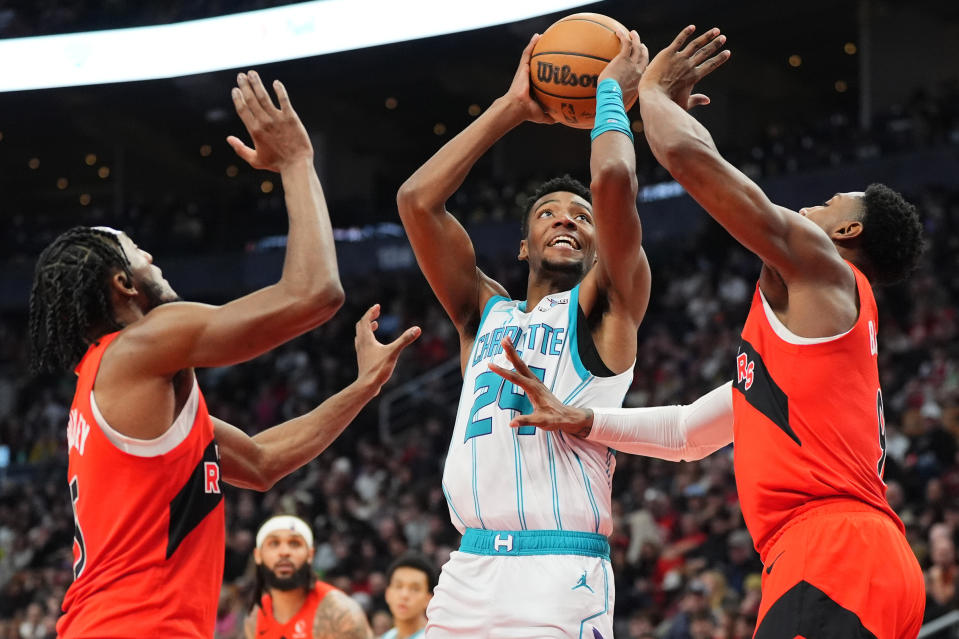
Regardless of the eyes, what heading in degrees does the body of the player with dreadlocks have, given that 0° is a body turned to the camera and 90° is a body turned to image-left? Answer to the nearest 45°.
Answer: approximately 270°

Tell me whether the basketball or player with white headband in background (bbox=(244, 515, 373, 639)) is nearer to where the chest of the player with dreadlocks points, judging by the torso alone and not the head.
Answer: the basketball

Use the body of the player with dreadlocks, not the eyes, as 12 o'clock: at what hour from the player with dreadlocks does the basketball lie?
The basketball is roughly at 11 o'clock from the player with dreadlocks.

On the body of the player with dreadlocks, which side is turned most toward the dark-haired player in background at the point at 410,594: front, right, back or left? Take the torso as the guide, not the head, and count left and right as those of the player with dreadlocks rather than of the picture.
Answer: left

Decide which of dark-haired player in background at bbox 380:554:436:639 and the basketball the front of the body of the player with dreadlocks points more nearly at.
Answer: the basketball

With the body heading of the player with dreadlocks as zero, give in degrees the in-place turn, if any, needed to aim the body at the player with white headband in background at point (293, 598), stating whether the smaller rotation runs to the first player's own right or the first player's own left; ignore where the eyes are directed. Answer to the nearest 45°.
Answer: approximately 90° to the first player's own left

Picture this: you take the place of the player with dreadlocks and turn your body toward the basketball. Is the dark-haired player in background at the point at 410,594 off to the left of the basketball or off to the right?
left
